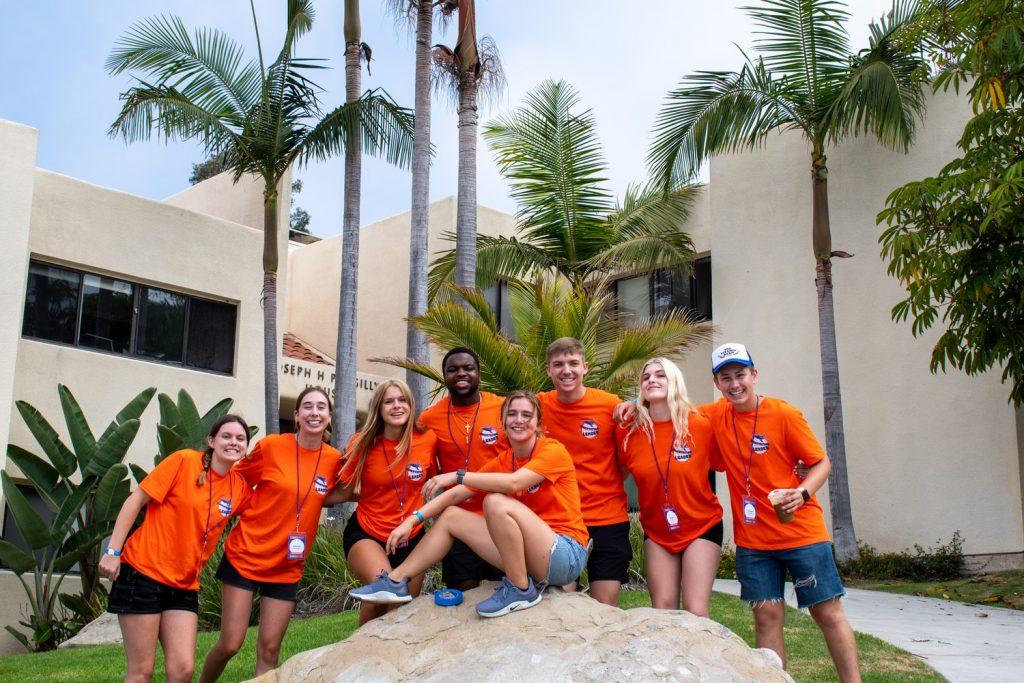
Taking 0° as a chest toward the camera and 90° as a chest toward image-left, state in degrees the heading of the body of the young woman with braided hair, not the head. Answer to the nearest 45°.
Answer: approximately 315°

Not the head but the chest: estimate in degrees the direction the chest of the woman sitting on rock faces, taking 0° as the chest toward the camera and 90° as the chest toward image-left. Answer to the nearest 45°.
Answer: approximately 45°

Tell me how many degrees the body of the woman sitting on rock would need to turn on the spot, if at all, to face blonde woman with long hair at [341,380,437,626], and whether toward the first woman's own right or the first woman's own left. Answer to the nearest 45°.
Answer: approximately 90° to the first woman's own right

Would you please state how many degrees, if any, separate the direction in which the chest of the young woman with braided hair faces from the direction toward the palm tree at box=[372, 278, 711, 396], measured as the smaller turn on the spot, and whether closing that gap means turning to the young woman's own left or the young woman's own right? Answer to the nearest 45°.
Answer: approximately 90° to the young woman's own left

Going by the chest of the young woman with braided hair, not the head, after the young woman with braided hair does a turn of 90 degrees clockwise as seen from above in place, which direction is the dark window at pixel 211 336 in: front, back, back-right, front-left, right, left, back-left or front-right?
back-right

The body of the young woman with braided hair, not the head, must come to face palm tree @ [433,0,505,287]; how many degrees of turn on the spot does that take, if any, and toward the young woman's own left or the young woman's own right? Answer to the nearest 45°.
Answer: approximately 90° to the young woman's own left

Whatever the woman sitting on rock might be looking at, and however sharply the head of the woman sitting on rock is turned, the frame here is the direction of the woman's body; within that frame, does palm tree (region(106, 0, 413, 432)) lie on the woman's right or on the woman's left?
on the woman's right
